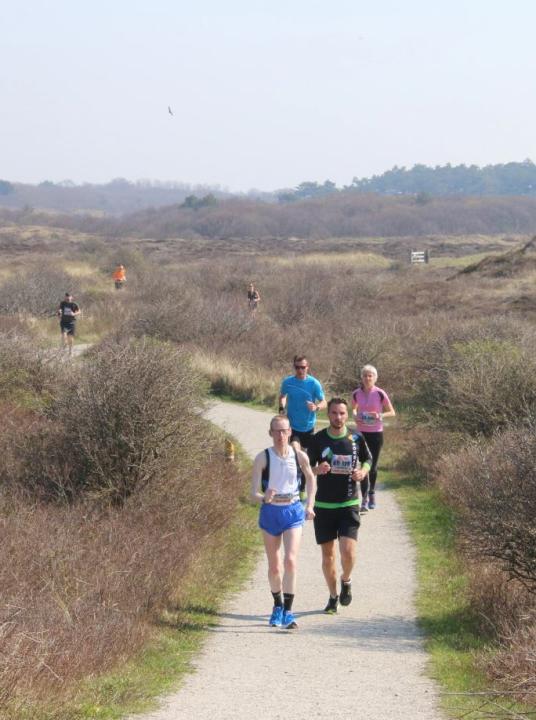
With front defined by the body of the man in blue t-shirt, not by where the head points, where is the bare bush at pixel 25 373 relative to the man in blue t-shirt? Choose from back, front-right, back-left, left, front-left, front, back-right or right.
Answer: back-right

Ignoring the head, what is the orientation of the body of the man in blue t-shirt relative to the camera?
toward the camera

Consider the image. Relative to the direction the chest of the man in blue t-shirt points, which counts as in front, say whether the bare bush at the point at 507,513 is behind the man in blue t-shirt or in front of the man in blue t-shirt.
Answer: in front

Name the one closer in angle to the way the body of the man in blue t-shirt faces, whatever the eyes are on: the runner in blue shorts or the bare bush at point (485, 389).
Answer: the runner in blue shorts

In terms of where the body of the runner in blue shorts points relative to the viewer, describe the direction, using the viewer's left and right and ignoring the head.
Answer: facing the viewer

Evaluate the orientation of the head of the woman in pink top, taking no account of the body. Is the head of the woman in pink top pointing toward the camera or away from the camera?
toward the camera

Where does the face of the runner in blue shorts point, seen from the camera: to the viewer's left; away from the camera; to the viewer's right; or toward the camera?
toward the camera

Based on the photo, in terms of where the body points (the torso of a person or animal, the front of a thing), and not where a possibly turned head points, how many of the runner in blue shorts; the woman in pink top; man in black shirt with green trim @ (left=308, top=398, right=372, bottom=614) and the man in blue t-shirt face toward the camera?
4

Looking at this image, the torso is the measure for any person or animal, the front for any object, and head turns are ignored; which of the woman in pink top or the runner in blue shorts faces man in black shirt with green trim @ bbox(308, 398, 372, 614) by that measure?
the woman in pink top
